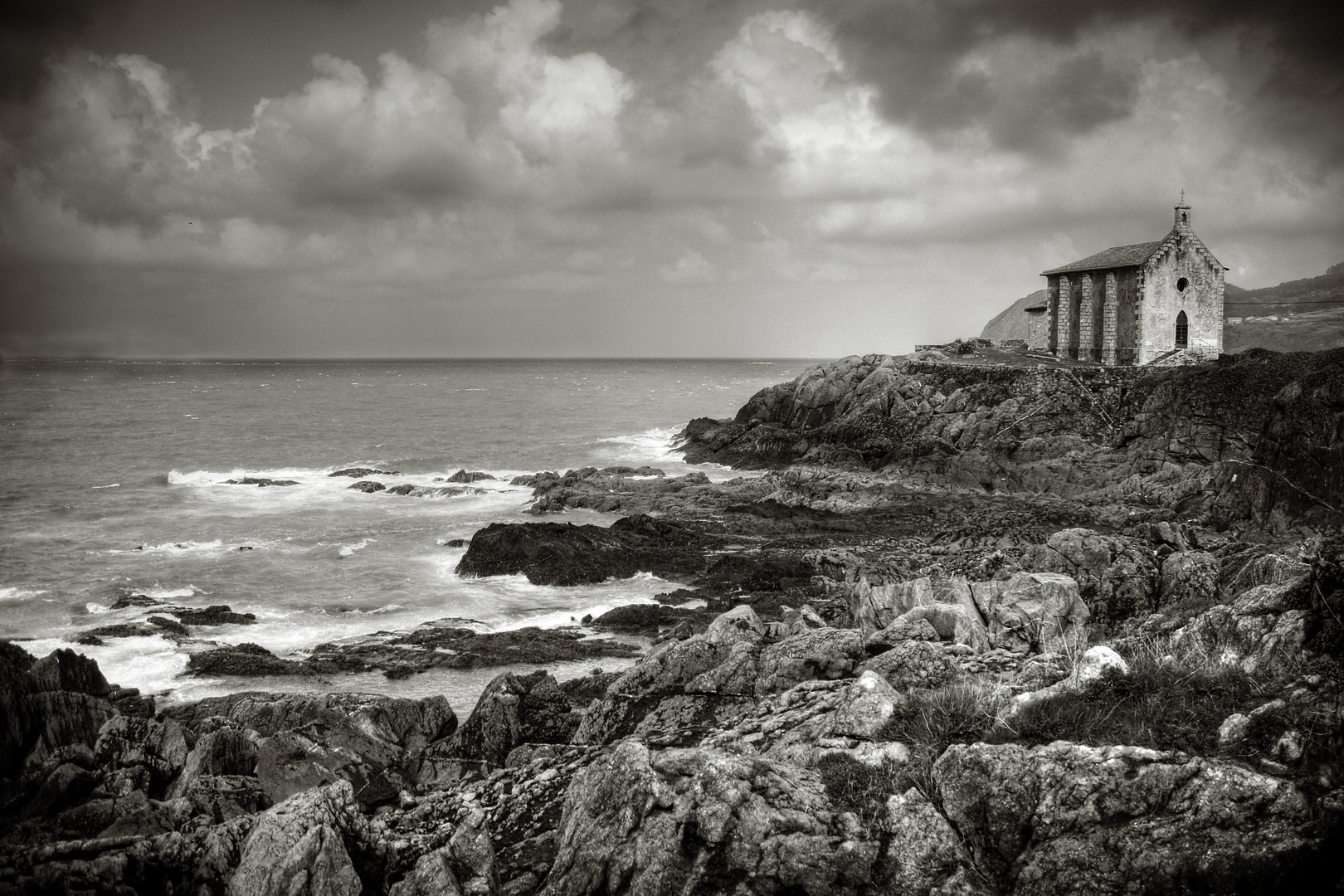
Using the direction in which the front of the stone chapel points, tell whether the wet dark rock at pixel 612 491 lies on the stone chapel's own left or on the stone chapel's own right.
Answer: on the stone chapel's own right

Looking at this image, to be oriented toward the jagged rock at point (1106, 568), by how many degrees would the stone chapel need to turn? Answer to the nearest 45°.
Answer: approximately 45° to its right

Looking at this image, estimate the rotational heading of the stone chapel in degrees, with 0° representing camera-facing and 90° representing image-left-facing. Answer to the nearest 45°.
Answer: approximately 315°

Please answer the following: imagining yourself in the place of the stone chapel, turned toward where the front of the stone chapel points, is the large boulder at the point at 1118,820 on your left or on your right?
on your right

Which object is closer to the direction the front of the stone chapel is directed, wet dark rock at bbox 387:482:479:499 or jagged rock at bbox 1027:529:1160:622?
the jagged rock

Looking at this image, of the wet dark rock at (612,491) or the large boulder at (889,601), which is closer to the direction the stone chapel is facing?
the large boulder

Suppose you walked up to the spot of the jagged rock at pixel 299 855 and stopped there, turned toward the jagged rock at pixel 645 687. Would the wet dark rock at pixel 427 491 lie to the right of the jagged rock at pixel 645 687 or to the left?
left

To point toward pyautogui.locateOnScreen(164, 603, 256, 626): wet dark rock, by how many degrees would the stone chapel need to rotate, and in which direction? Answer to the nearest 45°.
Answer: approximately 90° to its right

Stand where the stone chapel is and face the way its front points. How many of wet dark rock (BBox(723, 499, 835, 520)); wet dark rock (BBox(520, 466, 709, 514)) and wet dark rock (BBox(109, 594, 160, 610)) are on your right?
3

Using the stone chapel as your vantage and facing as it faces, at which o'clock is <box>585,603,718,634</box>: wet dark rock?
The wet dark rock is roughly at 2 o'clock from the stone chapel.
